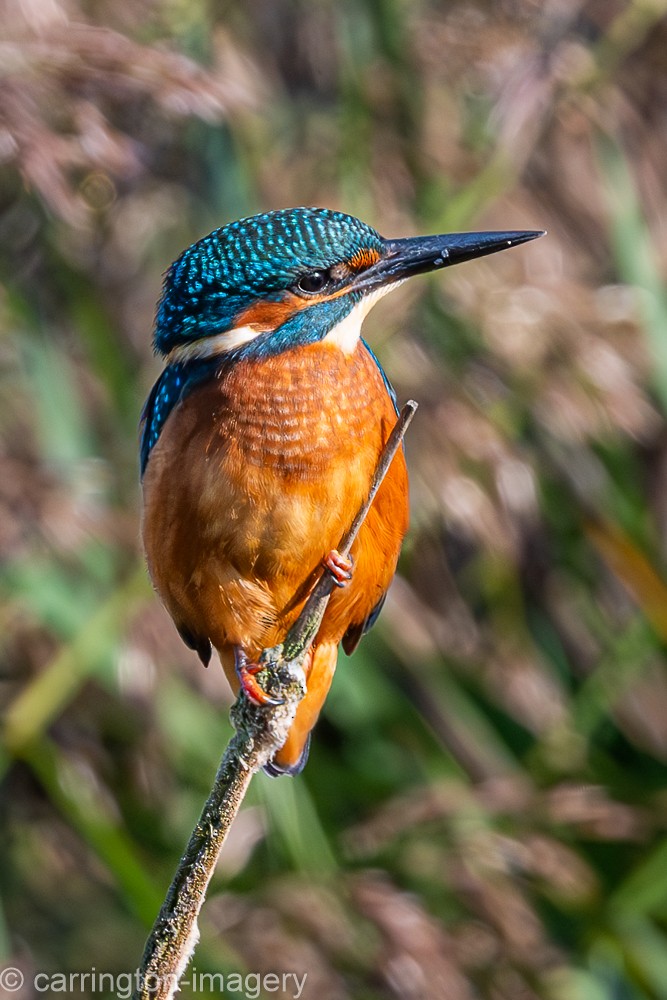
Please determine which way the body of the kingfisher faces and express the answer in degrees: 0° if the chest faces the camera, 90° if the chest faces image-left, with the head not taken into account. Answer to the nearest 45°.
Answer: approximately 0°
